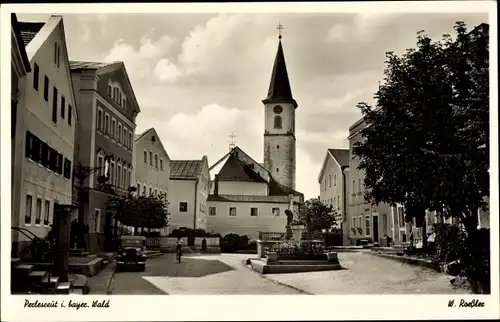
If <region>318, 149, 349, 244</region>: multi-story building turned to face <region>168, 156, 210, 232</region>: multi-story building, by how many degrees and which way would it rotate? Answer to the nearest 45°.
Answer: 0° — it already faces it

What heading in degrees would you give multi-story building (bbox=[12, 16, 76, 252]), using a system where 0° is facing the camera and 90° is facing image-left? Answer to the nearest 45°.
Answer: approximately 315°

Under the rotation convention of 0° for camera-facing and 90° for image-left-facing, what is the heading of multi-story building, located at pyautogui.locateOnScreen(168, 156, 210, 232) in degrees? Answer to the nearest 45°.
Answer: approximately 315°

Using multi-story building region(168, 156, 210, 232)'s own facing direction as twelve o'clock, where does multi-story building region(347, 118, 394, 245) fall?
multi-story building region(347, 118, 394, 245) is roughly at 10 o'clock from multi-story building region(168, 156, 210, 232).

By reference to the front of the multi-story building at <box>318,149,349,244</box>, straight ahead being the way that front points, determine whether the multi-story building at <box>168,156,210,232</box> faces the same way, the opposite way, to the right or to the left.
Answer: to the left

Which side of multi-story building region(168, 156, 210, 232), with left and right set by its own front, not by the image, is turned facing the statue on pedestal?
left

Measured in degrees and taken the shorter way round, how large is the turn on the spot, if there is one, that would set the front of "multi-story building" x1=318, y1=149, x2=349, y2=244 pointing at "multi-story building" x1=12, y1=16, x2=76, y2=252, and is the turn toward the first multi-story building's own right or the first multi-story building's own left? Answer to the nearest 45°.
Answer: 0° — it already faces it

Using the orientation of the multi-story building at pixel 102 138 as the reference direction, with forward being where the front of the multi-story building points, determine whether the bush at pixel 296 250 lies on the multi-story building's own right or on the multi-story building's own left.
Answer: on the multi-story building's own left

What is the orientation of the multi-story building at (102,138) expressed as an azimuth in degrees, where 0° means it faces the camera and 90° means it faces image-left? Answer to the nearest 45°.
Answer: approximately 315°
